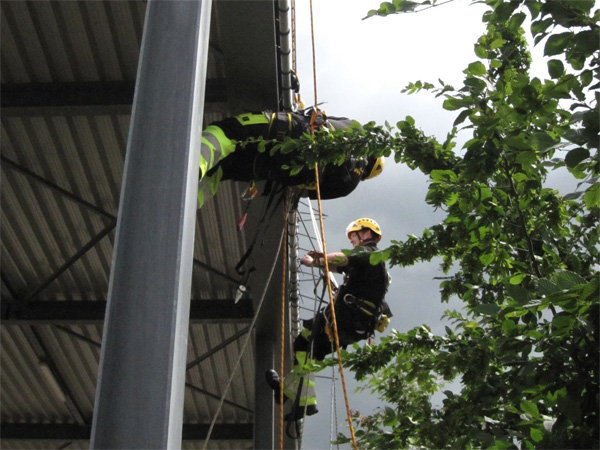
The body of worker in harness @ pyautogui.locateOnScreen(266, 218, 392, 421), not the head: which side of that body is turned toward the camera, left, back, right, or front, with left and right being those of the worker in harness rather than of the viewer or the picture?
left

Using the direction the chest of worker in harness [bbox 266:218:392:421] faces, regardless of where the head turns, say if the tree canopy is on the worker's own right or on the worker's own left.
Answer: on the worker's own left

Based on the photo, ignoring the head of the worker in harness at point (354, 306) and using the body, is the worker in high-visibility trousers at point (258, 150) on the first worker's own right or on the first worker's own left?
on the first worker's own left

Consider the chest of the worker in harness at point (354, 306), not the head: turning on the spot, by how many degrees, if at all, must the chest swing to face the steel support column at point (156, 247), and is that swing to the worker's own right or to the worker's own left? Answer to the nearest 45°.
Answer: approximately 90° to the worker's own left
